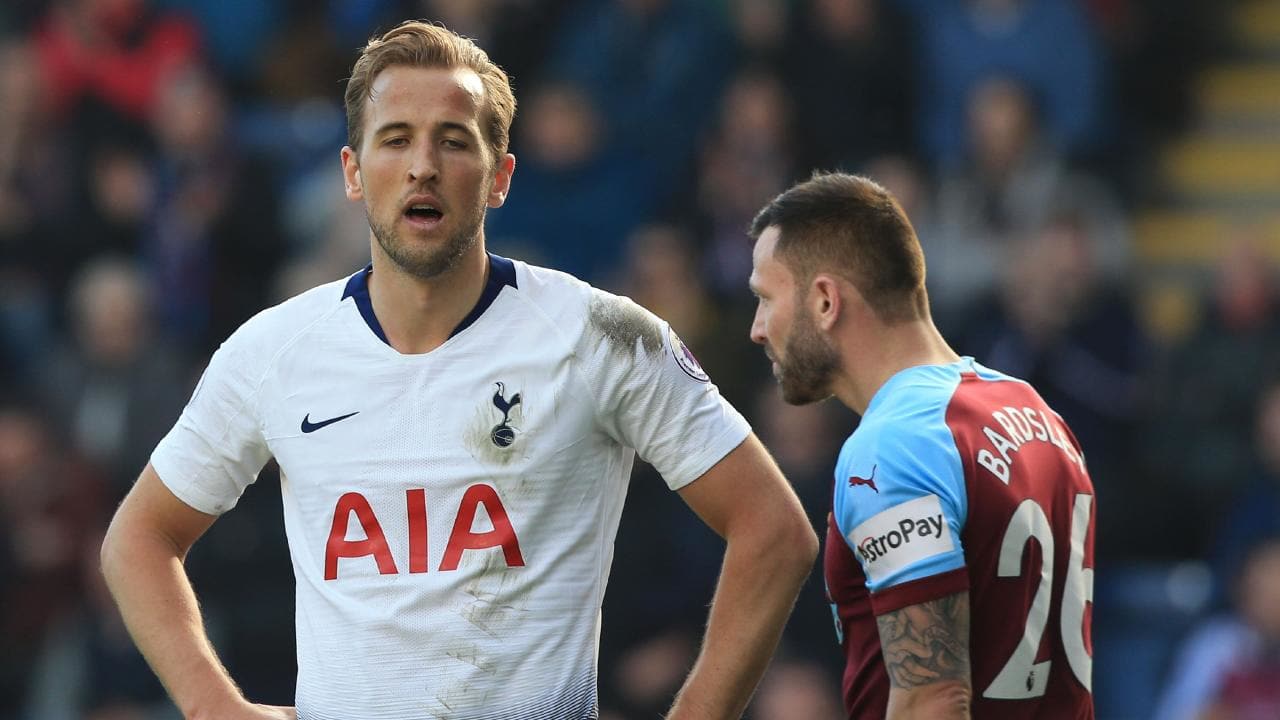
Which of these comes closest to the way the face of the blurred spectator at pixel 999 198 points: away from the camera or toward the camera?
toward the camera

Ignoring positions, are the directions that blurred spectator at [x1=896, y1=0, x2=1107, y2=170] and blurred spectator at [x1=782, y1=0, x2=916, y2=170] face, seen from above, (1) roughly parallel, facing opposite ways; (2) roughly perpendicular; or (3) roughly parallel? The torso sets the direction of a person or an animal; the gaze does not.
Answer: roughly parallel

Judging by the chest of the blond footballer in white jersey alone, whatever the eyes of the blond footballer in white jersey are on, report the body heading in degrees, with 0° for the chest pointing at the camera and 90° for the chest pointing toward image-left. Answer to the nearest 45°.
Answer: approximately 0°

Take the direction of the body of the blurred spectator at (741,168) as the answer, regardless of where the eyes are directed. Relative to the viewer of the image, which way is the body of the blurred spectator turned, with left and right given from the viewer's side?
facing the viewer

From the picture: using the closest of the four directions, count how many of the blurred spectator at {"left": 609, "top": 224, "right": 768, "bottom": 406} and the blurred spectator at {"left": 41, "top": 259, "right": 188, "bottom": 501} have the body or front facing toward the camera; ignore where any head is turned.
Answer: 2

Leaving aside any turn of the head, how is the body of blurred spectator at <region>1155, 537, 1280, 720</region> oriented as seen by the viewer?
toward the camera

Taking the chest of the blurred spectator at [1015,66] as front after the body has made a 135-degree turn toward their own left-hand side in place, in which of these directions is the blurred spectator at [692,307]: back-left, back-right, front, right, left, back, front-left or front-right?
back

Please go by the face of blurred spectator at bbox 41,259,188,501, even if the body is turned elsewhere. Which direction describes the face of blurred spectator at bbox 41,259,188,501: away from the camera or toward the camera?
toward the camera

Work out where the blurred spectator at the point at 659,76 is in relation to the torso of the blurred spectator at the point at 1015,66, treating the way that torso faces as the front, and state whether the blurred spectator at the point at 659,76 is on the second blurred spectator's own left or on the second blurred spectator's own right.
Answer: on the second blurred spectator's own right

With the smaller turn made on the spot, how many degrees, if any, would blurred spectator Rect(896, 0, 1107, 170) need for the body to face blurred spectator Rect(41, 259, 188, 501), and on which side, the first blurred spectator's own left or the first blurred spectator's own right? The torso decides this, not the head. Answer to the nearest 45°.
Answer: approximately 90° to the first blurred spectator's own right
